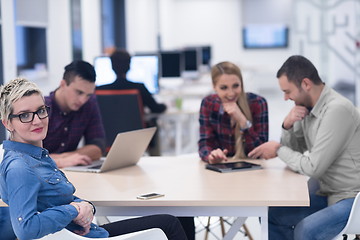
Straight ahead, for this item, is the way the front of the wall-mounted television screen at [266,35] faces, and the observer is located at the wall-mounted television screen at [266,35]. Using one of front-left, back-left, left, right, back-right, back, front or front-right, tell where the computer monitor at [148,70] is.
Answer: front

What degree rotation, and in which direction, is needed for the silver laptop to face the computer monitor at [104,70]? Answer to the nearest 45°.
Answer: approximately 45° to its right

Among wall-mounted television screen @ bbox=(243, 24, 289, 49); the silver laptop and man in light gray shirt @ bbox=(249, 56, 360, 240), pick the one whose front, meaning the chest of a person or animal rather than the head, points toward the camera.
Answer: the wall-mounted television screen

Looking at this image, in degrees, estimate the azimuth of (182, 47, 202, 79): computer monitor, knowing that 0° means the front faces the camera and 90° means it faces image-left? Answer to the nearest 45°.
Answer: approximately 45°

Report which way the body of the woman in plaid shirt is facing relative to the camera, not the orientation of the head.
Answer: toward the camera

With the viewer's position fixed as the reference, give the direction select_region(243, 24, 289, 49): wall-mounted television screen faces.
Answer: facing the viewer

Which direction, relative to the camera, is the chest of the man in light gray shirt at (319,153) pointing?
to the viewer's left

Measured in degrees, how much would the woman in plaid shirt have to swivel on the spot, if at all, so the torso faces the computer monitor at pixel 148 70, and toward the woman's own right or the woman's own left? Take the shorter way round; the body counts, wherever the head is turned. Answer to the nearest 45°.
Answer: approximately 180°

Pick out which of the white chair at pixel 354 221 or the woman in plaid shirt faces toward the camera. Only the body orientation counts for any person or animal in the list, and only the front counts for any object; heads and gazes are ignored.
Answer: the woman in plaid shirt

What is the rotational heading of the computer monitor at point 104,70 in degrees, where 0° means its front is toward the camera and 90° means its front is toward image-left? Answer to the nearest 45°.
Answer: approximately 0°

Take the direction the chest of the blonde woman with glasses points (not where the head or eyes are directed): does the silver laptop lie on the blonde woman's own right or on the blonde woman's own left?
on the blonde woman's own left

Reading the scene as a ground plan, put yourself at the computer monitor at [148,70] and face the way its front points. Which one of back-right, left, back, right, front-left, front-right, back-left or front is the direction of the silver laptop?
front

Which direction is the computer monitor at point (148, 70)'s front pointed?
toward the camera

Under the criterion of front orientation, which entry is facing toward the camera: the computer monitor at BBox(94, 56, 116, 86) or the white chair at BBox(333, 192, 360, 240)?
the computer monitor

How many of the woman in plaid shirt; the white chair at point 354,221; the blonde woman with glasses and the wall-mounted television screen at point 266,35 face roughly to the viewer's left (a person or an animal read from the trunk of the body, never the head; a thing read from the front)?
1
